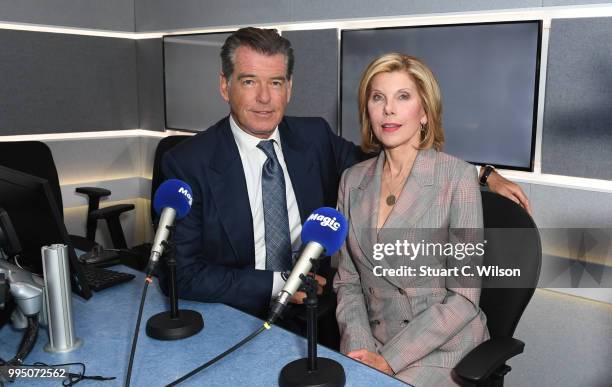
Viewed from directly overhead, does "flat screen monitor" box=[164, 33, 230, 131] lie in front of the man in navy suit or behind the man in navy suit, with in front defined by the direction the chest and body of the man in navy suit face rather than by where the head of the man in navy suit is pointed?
behind

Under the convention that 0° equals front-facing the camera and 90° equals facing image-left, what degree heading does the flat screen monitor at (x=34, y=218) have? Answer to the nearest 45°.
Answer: approximately 225°

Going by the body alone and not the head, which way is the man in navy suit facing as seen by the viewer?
toward the camera

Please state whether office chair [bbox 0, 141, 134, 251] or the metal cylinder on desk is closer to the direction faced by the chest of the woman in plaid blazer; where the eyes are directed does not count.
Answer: the metal cylinder on desk

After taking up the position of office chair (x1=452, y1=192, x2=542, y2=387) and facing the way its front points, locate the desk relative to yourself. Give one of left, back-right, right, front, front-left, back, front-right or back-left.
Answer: front

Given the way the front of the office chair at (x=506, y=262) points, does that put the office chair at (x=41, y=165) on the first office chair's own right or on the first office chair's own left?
on the first office chair's own right

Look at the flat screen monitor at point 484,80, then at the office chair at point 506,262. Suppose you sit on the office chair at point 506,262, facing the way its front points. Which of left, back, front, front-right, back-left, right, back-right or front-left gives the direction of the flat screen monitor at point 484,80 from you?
back-right

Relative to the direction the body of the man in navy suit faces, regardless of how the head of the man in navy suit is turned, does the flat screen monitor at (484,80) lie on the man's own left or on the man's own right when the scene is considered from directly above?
on the man's own left

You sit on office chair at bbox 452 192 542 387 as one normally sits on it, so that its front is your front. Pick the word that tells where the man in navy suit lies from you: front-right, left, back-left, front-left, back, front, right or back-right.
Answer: front-right

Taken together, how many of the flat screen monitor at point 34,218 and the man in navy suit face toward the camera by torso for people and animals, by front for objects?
1

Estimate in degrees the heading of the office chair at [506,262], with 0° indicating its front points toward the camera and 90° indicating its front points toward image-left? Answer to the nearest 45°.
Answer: approximately 45°
